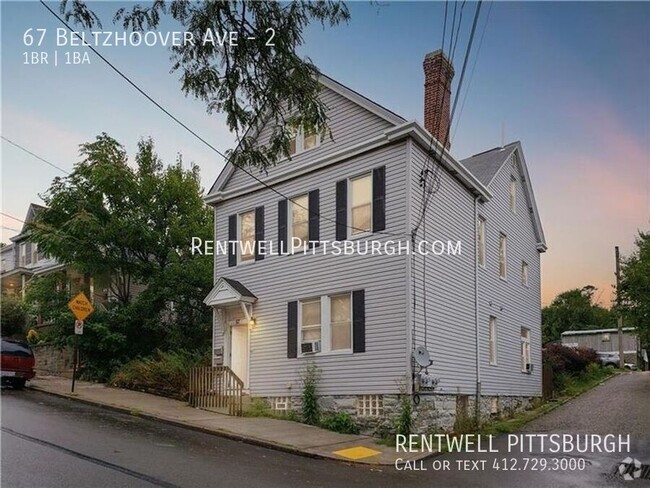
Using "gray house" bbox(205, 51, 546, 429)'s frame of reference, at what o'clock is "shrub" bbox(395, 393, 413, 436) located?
The shrub is roughly at 10 o'clock from the gray house.

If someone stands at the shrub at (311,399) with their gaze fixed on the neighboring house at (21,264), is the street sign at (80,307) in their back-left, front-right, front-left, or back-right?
front-left

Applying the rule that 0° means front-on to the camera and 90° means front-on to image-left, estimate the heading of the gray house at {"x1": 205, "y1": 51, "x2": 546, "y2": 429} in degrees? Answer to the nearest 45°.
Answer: approximately 45°

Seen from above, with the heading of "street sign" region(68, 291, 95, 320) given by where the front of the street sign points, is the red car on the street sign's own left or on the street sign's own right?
on the street sign's own right

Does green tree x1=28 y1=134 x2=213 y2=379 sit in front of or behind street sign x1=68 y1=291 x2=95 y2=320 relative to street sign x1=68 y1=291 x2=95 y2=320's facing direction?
behind

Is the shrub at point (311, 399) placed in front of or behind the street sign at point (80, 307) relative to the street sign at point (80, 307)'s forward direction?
in front

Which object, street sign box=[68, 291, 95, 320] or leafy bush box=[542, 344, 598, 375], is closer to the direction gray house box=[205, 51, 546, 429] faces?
the street sign

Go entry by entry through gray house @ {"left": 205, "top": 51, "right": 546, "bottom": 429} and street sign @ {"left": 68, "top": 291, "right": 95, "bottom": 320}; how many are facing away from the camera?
0

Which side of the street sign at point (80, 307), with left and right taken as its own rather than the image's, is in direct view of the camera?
front

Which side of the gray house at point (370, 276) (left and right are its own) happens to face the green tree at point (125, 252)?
right

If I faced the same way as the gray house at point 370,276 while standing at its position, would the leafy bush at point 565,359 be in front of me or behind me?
behind
